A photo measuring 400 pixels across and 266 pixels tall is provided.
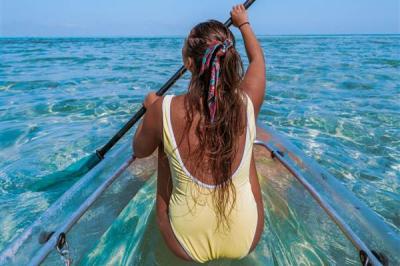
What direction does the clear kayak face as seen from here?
away from the camera

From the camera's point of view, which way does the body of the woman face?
away from the camera
